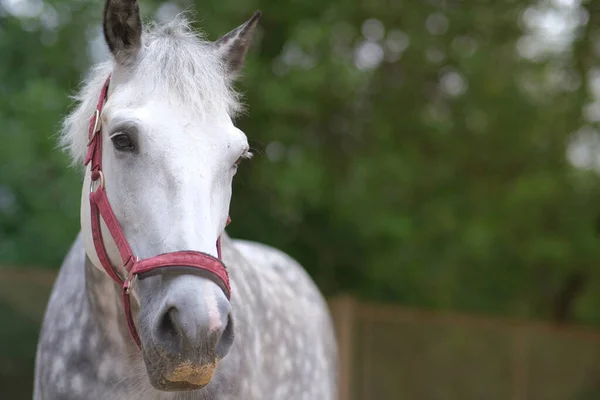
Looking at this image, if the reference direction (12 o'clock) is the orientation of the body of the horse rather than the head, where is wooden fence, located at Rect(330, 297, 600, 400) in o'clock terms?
The wooden fence is roughly at 7 o'clock from the horse.

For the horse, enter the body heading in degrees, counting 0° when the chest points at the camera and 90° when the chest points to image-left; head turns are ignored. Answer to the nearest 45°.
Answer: approximately 0°
